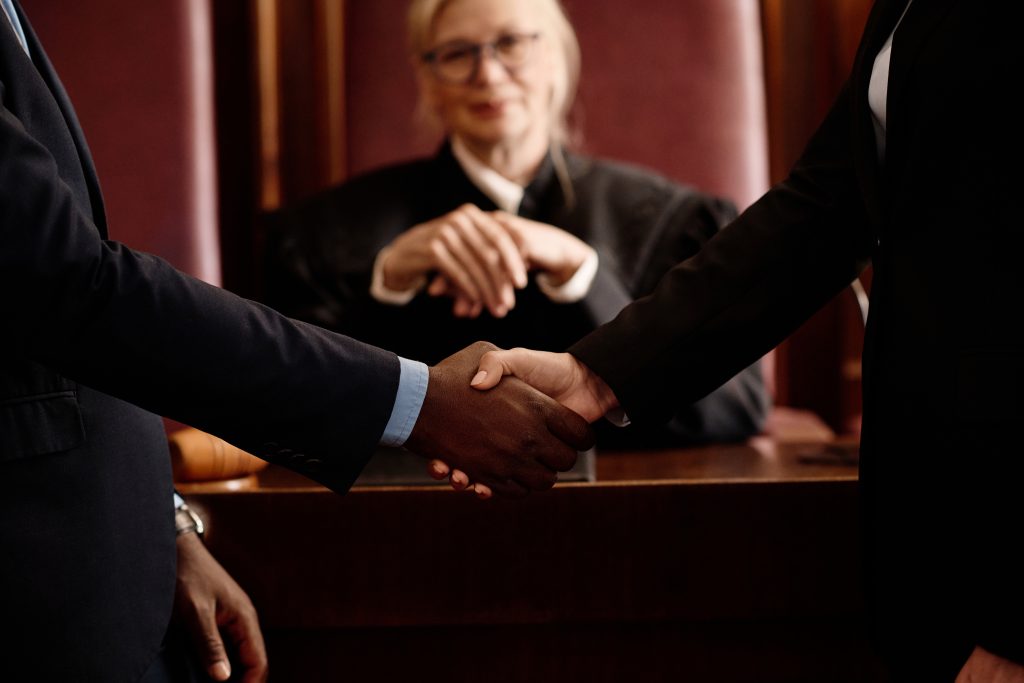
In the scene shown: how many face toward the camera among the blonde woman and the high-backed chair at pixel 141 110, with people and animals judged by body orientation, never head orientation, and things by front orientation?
2

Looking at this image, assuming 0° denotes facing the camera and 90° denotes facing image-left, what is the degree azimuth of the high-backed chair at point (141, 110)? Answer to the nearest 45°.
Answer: approximately 0°

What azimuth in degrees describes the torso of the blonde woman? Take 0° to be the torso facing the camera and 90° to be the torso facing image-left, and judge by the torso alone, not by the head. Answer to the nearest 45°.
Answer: approximately 0°

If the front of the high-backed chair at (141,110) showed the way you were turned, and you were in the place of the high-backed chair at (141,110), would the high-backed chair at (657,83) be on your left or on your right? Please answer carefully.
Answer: on your left
